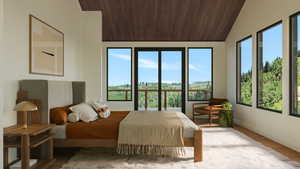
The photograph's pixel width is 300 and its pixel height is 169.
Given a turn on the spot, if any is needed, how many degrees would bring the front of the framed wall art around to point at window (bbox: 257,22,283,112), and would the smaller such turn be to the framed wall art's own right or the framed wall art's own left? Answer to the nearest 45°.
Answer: approximately 45° to the framed wall art's own left

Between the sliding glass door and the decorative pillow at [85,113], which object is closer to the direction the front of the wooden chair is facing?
the decorative pillow

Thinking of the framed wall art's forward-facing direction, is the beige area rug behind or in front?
in front

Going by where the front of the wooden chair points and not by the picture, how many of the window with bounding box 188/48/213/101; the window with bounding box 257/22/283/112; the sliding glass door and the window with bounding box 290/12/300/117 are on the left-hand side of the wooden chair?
2

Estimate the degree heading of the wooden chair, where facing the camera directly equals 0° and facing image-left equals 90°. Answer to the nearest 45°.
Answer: approximately 45°

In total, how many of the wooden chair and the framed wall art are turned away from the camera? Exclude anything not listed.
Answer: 0

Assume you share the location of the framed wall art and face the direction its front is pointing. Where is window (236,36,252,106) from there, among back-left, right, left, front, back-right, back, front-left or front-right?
front-left

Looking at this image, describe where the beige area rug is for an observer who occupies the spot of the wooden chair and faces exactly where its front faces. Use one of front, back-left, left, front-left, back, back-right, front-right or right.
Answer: front-left

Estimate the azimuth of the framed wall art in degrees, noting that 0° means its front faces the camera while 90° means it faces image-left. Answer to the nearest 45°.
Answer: approximately 315°
